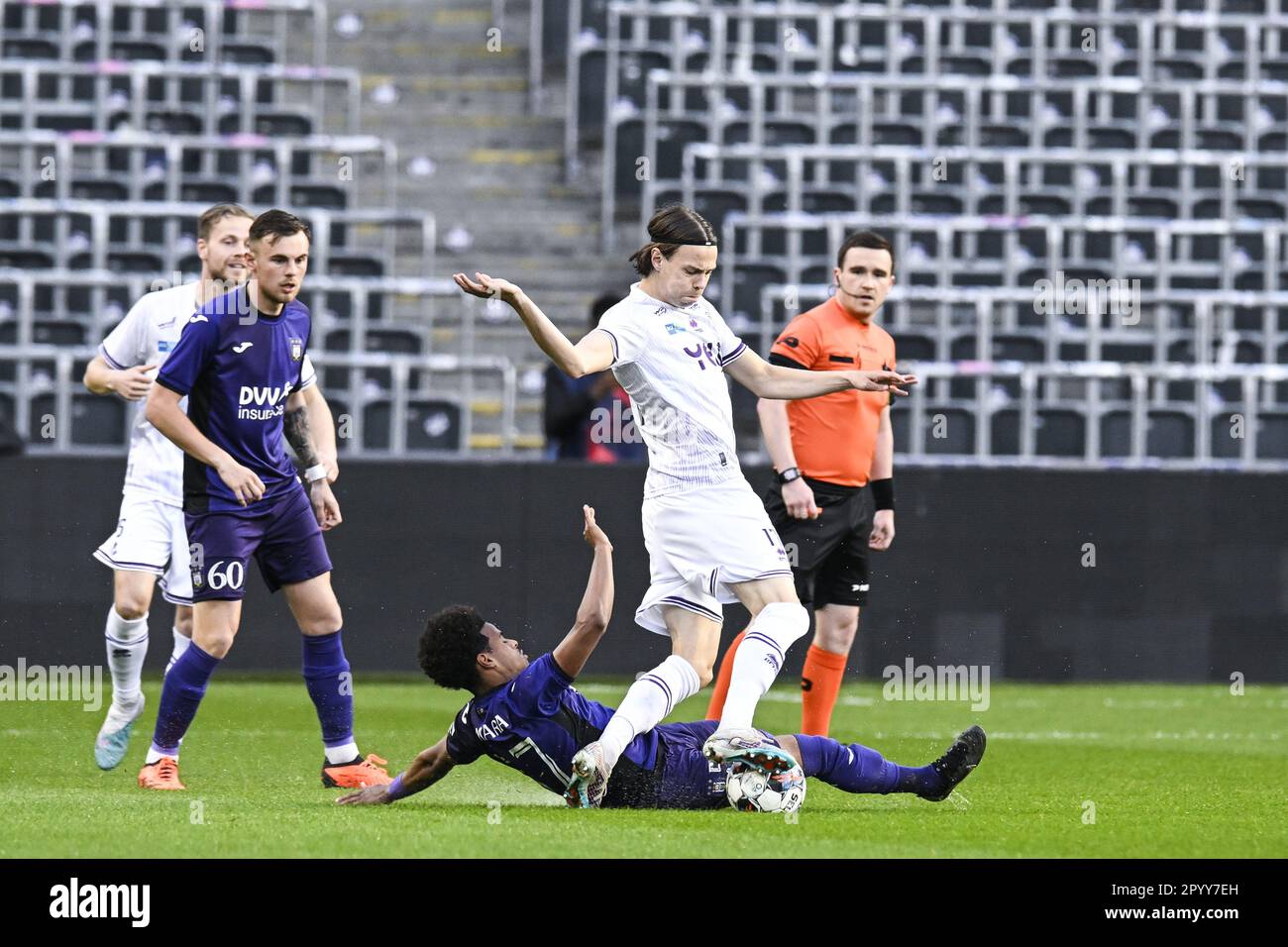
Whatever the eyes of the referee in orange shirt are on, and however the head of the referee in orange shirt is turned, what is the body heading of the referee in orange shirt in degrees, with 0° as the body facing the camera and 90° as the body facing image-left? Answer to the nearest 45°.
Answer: approximately 315°

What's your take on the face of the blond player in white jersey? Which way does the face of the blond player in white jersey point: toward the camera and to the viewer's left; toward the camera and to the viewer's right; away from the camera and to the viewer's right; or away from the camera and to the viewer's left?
toward the camera and to the viewer's right

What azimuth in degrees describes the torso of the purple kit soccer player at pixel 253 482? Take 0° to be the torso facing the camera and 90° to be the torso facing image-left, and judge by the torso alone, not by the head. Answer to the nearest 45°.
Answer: approximately 315°

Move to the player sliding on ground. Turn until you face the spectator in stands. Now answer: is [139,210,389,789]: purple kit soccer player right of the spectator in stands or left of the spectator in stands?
left

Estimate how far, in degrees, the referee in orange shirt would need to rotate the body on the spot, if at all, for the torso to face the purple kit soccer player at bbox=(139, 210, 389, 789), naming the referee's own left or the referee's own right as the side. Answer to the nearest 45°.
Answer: approximately 90° to the referee's own right
